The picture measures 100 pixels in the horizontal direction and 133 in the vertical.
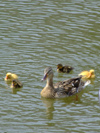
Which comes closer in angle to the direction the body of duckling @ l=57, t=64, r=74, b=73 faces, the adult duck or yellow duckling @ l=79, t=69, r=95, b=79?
the adult duck

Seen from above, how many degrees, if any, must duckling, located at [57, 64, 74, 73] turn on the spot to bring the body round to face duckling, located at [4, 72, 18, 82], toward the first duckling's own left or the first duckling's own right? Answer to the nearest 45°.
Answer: approximately 45° to the first duckling's own left

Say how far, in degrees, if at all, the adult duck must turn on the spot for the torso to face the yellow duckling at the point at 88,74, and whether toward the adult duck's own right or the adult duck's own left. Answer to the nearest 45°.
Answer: approximately 135° to the adult duck's own right

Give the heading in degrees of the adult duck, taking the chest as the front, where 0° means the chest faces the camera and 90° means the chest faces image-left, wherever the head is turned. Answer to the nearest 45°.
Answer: approximately 90°

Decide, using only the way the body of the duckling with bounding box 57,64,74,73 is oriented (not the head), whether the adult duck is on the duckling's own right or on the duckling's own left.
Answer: on the duckling's own left

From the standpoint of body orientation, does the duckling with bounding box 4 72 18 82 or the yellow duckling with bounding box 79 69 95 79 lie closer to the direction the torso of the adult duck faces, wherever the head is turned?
the duckling

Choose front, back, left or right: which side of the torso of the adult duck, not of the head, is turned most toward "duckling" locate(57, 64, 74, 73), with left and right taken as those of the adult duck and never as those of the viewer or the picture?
right

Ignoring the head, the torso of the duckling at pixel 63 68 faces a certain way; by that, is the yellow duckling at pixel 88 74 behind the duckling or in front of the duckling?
behind

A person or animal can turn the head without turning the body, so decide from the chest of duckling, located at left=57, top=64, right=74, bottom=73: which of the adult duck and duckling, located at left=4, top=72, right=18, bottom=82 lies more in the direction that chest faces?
the duckling

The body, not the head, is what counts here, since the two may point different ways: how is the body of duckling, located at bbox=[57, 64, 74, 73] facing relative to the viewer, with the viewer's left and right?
facing to the left of the viewer

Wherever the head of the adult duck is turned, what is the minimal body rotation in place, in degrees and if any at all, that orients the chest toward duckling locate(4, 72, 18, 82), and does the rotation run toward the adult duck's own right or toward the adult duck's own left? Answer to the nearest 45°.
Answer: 0° — it already faces it

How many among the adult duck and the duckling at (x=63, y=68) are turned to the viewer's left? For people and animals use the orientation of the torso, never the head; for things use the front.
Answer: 2
